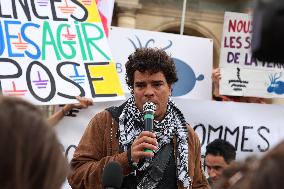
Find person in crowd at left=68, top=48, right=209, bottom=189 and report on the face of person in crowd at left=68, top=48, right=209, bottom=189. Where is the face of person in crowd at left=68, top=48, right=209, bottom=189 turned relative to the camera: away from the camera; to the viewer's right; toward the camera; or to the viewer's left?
toward the camera

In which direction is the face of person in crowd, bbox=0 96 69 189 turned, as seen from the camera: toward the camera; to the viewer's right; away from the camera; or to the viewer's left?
away from the camera

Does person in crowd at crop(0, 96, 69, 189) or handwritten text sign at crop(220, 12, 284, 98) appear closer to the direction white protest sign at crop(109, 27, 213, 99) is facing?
the person in crowd

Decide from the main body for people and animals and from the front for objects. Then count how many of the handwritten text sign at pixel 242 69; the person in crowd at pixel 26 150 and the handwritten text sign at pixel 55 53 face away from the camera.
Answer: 1

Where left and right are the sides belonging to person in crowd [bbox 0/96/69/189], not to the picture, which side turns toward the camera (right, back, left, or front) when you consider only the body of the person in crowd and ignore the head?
back

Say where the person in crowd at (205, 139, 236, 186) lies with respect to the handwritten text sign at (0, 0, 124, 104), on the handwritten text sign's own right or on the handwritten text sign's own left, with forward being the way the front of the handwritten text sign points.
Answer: on the handwritten text sign's own left

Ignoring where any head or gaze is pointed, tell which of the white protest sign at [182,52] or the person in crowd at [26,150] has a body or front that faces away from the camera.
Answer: the person in crowd

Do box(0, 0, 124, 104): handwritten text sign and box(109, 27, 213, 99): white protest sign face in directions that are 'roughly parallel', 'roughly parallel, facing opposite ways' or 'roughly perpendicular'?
roughly parallel

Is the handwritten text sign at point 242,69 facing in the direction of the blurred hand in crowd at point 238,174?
yes

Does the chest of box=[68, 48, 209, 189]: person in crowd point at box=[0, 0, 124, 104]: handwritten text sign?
no

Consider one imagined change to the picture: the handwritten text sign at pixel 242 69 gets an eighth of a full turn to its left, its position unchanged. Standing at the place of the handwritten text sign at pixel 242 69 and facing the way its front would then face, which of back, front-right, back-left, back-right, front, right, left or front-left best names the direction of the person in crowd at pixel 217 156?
front-right

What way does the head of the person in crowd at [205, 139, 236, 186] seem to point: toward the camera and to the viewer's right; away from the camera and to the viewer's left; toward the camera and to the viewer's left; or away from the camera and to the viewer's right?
toward the camera and to the viewer's left

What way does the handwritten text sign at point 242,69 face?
toward the camera
